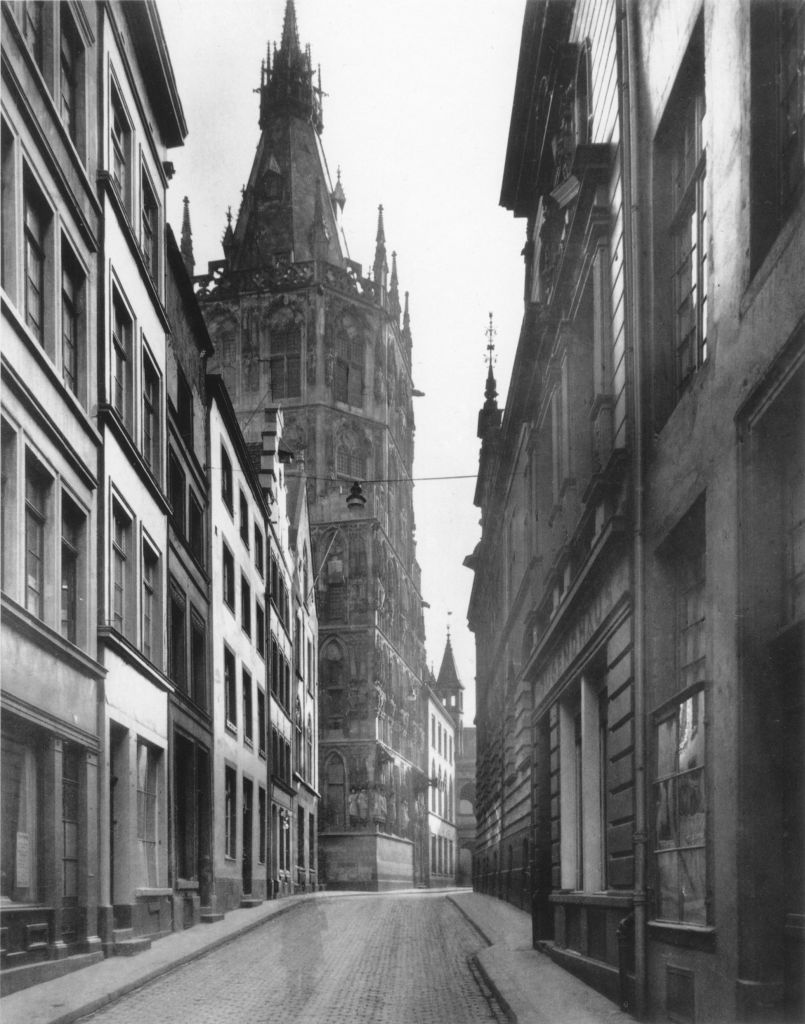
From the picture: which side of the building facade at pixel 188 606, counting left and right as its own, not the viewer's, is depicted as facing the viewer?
right

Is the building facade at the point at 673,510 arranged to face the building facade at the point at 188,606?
no

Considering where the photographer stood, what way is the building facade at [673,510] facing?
facing to the left of the viewer

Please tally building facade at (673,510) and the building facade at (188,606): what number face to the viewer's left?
1

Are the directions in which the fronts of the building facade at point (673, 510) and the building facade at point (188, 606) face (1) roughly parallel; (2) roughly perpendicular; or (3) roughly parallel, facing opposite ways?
roughly parallel, facing opposite ways

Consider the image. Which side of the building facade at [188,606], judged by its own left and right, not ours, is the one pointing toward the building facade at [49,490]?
right

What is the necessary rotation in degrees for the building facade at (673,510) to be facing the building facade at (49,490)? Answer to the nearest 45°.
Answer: approximately 45° to its right

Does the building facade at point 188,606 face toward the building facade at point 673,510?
no
